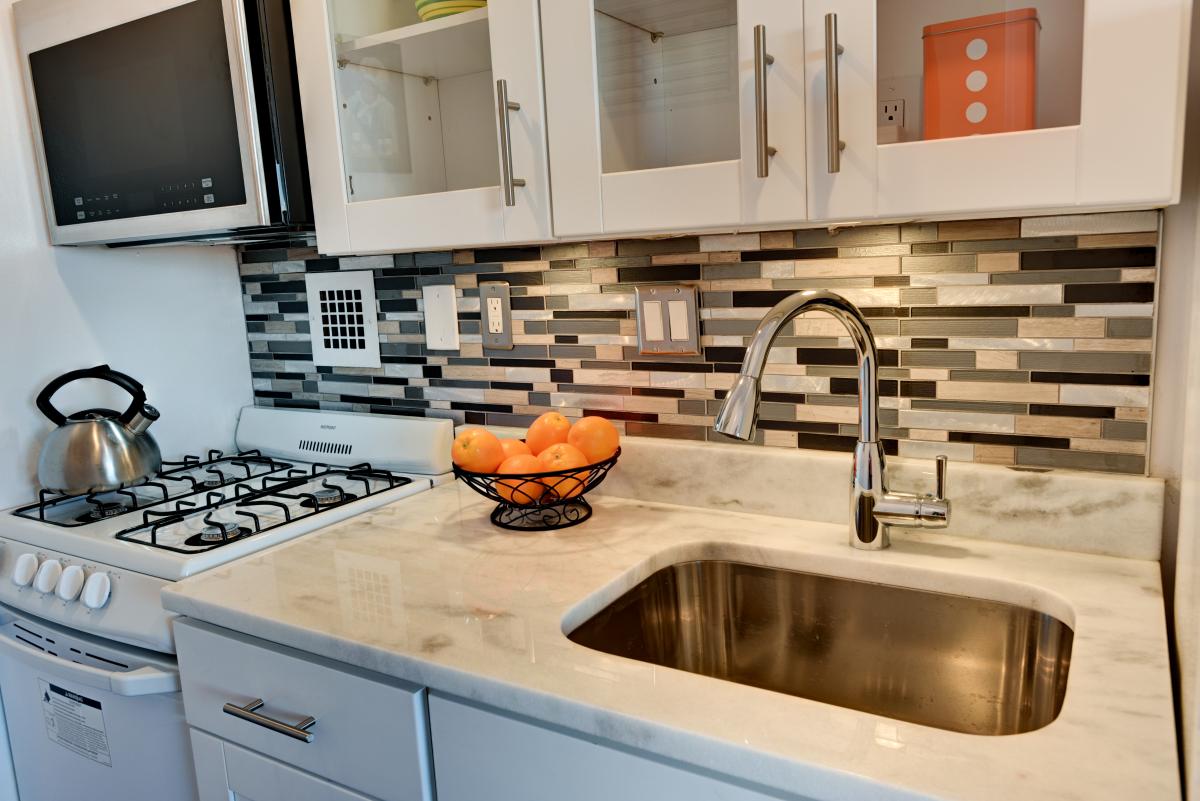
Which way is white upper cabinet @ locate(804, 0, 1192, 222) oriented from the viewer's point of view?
toward the camera

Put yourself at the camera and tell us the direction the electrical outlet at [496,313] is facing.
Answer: facing the viewer and to the left of the viewer

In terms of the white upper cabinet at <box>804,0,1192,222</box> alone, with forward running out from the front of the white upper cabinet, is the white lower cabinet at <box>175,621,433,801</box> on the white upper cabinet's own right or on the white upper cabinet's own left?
on the white upper cabinet's own right

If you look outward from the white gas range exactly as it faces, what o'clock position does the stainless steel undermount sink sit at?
The stainless steel undermount sink is roughly at 9 o'clock from the white gas range.

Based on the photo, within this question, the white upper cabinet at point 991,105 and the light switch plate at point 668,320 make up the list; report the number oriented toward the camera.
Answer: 2

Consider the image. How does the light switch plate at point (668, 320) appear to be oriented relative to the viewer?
toward the camera

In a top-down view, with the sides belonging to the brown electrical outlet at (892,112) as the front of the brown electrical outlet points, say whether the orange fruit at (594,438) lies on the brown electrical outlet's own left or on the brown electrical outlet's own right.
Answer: on the brown electrical outlet's own right

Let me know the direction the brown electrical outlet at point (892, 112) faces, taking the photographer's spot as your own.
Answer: facing the viewer

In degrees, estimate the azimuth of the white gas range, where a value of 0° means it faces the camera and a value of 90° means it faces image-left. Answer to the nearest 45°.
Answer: approximately 45°

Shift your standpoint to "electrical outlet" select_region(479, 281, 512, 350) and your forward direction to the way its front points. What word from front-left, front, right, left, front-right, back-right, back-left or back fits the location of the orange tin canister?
left

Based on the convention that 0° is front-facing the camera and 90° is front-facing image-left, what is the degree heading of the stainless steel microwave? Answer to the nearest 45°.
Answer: approximately 45°
